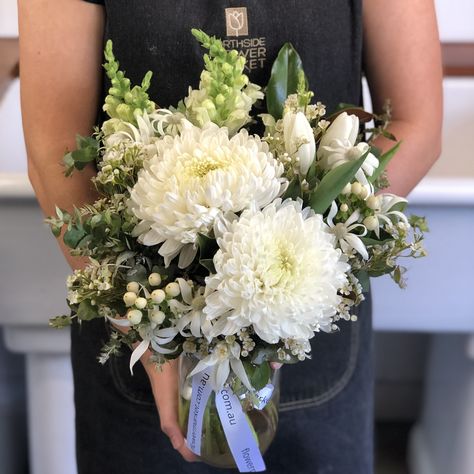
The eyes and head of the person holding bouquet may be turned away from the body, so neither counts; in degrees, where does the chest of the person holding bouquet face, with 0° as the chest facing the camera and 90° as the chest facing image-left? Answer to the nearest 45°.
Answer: approximately 0°
